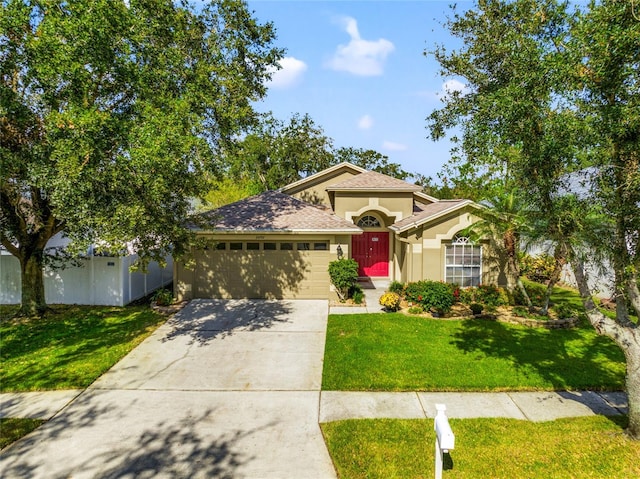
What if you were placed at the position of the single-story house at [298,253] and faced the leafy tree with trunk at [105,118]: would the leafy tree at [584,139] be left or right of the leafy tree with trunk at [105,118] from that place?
left

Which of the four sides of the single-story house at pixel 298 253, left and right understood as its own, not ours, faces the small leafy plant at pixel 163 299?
right

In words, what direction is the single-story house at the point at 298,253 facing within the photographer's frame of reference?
facing the viewer

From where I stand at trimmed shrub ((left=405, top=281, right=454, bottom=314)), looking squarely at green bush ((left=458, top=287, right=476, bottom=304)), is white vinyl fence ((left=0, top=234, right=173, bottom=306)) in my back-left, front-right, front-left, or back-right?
back-left

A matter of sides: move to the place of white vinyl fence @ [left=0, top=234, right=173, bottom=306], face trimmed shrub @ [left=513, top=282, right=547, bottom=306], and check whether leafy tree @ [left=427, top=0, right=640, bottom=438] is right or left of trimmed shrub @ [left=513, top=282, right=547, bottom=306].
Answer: right

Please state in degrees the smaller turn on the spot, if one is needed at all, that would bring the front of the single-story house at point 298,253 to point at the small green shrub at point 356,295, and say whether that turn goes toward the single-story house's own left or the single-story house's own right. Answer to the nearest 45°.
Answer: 0° — it already faces it

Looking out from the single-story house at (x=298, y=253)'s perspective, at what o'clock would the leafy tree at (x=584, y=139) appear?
The leafy tree is roughly at 11 o'clock from the single-story house.

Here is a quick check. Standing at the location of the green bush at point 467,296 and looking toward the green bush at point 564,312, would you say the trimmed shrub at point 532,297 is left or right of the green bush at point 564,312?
left

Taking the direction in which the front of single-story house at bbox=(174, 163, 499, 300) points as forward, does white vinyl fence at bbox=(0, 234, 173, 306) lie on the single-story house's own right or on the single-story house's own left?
on the single-story house's own right

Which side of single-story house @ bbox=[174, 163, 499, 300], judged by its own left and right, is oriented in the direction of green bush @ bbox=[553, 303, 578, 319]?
left
